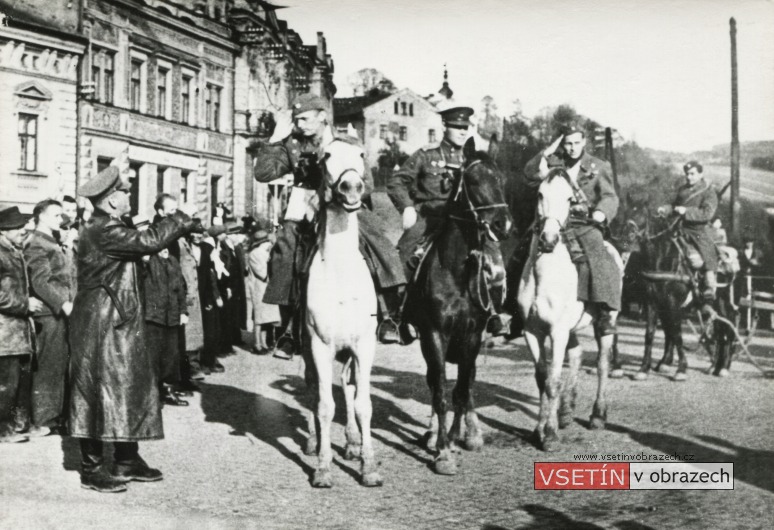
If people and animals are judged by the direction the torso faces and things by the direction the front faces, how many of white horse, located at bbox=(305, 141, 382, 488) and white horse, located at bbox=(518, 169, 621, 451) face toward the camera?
2

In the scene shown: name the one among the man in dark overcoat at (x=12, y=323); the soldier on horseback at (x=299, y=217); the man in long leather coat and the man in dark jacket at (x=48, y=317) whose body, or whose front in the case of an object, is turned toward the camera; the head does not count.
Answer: the soldier on horseback

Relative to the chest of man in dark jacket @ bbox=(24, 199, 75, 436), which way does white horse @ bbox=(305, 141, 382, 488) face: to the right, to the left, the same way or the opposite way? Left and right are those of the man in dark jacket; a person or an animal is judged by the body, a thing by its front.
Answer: to the right

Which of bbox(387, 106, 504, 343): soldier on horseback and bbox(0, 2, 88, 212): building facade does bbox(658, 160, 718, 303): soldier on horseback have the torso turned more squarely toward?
the soldier on horseback

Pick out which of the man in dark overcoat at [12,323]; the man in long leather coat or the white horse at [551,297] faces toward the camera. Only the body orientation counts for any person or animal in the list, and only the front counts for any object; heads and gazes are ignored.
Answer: the white horse

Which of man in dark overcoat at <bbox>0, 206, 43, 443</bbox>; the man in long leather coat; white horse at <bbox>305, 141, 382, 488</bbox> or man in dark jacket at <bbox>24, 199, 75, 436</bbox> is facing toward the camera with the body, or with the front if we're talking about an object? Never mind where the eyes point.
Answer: the white horse

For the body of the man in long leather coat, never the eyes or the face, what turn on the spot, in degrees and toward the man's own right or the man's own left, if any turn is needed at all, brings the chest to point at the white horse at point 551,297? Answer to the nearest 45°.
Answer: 0° — they already face it

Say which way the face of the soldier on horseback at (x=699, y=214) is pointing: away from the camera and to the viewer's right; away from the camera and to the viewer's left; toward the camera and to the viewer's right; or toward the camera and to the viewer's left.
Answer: toward the camera and to the viewer's left

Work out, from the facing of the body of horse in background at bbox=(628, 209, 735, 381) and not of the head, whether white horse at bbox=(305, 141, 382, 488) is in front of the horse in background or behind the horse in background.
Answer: in front

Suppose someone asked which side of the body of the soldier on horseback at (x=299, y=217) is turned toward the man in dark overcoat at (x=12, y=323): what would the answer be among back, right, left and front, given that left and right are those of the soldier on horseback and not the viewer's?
right

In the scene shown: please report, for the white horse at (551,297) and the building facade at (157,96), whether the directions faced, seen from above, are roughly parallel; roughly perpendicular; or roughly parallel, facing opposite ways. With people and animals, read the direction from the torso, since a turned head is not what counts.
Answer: roughly perpendicular

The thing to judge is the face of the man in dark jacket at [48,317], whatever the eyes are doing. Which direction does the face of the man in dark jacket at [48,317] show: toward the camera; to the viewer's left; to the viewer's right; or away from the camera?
to the viewer's right

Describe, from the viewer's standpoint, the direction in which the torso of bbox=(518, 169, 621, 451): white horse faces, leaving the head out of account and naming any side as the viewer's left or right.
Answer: facing the viewer

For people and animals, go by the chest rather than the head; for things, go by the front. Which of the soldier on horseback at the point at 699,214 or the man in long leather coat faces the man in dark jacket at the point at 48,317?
the soldier on horseback

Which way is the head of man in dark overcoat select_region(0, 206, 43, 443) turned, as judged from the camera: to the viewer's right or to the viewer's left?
to the viewer's right

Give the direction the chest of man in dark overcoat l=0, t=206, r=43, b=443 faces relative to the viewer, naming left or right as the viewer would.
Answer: facing to the right of the viewer

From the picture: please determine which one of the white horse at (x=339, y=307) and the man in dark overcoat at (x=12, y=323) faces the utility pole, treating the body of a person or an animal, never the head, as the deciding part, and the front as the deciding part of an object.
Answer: the man in dark overcoat

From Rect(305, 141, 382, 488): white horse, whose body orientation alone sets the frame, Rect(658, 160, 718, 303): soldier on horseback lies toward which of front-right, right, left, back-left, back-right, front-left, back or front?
back-left

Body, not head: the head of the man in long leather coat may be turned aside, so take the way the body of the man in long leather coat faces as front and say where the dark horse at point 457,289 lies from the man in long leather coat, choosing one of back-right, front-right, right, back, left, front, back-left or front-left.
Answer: front
